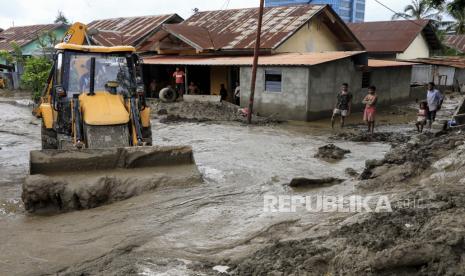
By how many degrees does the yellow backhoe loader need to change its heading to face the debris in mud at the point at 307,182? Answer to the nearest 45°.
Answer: approximately 90° to its left

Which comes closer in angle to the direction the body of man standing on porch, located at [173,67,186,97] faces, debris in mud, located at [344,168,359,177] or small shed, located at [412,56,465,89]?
the debris in mud

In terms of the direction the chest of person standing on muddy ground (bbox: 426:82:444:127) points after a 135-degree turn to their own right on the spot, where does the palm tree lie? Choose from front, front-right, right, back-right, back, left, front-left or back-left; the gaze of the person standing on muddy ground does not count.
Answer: front

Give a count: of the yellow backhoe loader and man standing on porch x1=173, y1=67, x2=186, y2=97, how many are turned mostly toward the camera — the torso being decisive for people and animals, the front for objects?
2

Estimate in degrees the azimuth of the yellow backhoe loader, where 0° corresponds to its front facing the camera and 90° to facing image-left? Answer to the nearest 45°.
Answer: approximately 0°

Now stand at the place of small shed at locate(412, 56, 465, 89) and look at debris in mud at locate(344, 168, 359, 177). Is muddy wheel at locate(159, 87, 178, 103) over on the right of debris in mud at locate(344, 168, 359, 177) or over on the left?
right

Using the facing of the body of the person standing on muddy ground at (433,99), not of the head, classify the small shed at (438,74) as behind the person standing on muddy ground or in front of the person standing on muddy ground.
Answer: behind

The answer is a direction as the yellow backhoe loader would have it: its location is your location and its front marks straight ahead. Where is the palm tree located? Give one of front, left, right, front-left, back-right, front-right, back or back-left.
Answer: back-left

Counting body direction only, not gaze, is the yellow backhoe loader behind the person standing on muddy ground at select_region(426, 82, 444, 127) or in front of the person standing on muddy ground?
in front

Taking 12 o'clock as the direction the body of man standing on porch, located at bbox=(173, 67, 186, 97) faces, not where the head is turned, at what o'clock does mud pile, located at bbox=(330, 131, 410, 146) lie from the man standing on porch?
The mud pile is roughly at 11 o'clock from the man standing on porch.

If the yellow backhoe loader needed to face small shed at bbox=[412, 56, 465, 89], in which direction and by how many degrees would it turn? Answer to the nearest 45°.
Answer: approximately 135° to its left
